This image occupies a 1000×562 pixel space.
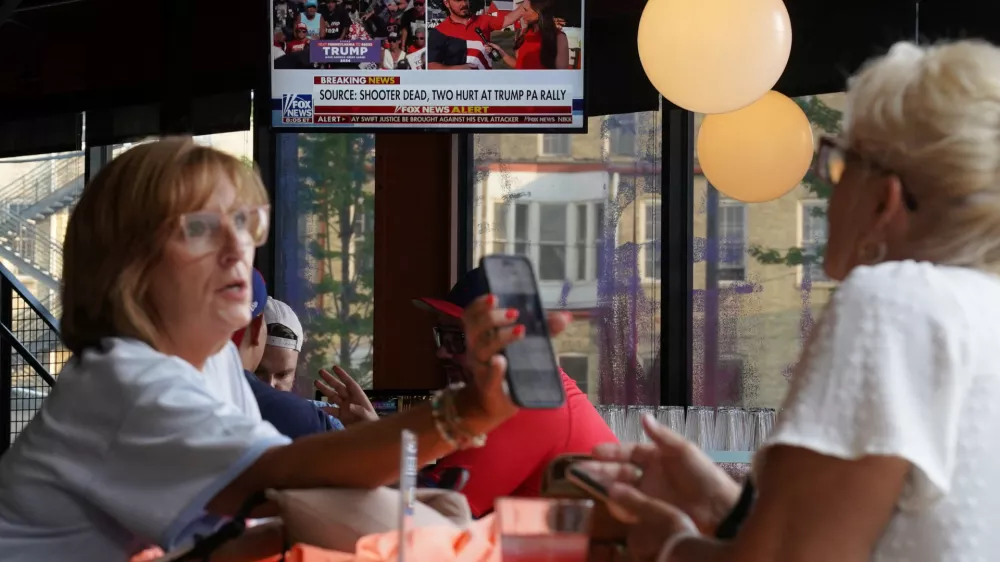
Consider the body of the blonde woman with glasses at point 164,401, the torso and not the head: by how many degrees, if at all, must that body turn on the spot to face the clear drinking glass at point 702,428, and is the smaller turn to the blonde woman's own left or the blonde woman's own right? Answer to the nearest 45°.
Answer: approximately 90° to the blonde woman's own left

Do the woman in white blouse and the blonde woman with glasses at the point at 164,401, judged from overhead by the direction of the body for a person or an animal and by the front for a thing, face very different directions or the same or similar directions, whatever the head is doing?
very different directions

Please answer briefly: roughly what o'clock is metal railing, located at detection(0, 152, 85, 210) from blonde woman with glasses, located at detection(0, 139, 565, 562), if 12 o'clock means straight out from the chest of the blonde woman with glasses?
The metal railing is roughly at 7 o'clock from the blonde woman with glasses.

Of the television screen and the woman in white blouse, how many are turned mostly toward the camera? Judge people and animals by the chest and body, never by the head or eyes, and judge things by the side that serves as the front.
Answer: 1

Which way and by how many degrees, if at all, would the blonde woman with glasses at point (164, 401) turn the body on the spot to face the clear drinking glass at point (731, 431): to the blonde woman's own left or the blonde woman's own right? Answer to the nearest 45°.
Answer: approximately 90° to the blonde woman's own left

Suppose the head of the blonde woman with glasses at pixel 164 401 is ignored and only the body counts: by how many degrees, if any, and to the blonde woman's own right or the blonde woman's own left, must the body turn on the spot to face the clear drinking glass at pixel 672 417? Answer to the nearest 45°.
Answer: approximately 90° to the blonde woman's own left

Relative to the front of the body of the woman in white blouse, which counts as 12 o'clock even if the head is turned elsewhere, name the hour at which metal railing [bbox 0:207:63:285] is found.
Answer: The metal railing is roughly at 12 o'clock from the woman in white blouse.

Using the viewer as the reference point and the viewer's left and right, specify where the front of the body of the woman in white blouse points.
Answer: facing away from the viewer and to the left of the viewer

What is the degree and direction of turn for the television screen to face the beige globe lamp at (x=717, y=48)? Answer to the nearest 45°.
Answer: approximately 45° to its left

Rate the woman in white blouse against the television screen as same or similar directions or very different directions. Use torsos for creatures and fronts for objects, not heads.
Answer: very different directions

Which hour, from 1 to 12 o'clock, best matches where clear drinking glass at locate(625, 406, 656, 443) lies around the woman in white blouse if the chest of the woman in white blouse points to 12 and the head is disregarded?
The clear drinking glass is roughly at 1 o'clock from the woman in white blouse.

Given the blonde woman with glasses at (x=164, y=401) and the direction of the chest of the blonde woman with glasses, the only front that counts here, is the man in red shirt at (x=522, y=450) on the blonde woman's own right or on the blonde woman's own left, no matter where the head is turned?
on the blonde woman's own left
